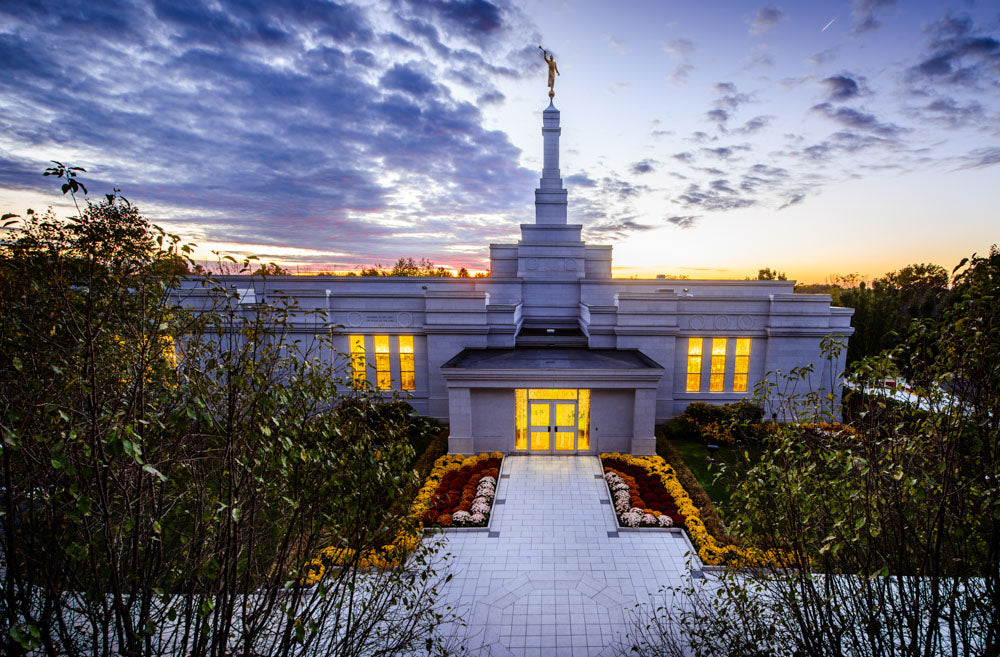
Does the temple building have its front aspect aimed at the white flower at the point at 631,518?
yes

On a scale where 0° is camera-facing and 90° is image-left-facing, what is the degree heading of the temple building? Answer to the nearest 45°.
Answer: approximately 0°
